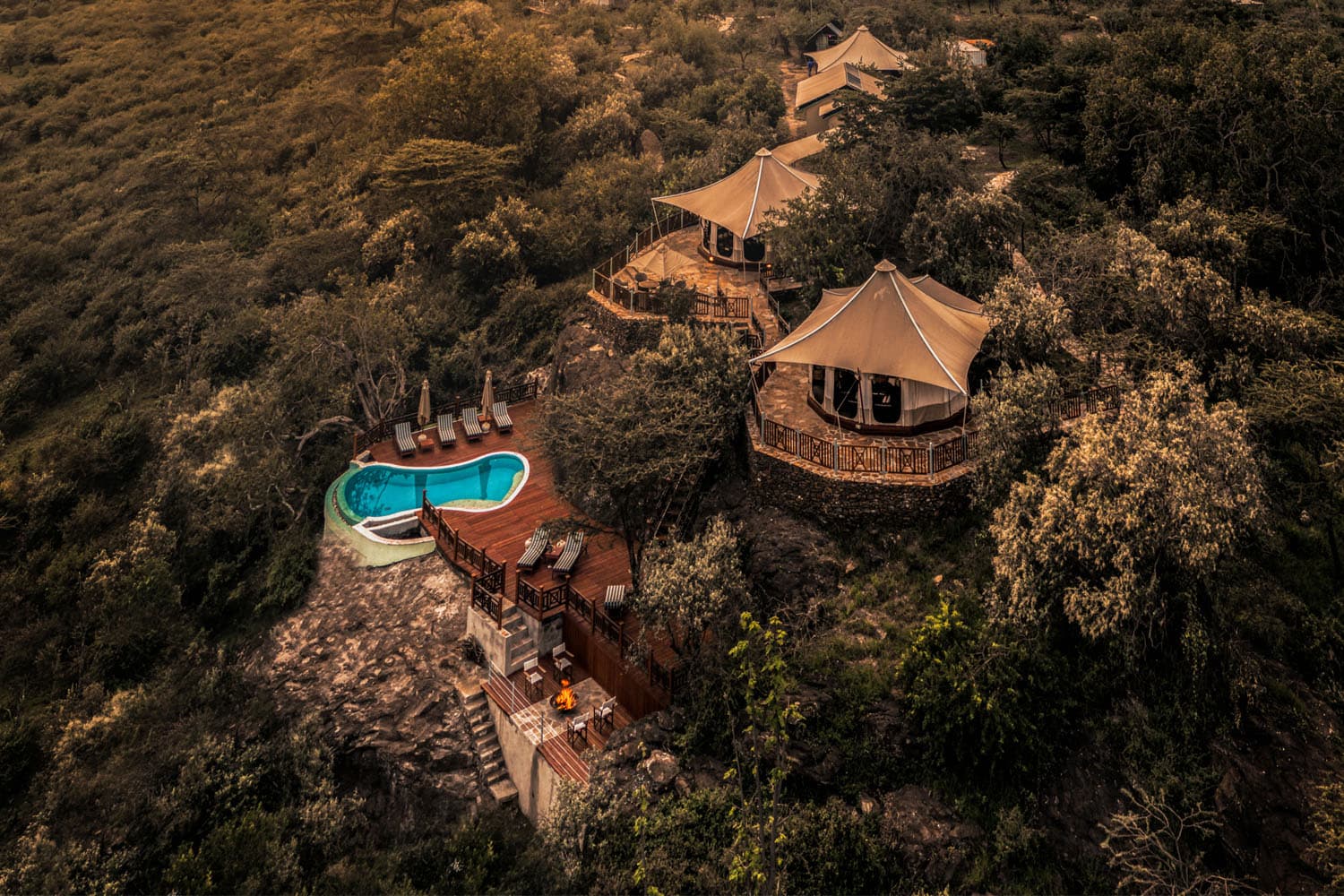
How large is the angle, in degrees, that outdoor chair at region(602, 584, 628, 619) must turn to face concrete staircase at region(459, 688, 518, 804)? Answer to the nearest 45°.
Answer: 0° — it already faces it

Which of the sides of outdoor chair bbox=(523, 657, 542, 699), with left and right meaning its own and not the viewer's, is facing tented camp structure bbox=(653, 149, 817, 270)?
left

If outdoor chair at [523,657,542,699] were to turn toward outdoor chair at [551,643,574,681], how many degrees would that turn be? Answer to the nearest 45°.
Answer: approximately 90° to its left

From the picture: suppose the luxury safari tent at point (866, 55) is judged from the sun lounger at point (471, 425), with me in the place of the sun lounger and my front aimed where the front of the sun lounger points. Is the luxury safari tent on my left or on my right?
on my left

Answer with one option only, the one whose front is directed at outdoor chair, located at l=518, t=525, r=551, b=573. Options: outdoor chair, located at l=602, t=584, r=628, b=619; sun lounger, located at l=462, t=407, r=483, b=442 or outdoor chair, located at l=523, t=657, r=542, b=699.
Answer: the sun lounger

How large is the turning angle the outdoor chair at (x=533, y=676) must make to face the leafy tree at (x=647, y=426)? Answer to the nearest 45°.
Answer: approximately 90° to its left

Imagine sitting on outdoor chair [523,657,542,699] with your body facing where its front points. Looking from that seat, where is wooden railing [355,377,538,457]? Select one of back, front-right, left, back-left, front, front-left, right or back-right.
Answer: back-left

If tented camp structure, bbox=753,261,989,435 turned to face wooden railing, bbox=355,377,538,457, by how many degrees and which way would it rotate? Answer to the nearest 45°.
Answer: approximately 45° to its right

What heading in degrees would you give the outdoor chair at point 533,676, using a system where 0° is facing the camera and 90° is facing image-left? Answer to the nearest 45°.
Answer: approximately 315°

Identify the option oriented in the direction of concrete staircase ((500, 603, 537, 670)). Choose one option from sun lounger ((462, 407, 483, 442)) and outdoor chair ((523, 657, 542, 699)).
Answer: the sun lounger

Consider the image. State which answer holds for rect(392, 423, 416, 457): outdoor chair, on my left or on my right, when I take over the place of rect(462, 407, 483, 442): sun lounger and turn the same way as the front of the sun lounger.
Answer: on my right

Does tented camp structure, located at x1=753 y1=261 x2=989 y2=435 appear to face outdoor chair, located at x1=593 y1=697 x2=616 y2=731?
yes

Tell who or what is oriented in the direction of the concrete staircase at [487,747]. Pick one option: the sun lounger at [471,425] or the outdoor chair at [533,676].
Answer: the sun lounger

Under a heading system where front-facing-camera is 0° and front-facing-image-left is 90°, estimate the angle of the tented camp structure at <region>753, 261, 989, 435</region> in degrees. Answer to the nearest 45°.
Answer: approximately 45°

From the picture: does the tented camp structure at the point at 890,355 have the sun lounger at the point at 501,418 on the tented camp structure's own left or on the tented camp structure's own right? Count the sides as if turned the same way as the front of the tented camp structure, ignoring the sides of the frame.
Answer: on the tented camp structure's own right

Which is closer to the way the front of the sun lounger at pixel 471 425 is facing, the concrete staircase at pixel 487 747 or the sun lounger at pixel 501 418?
the concrete staircase
